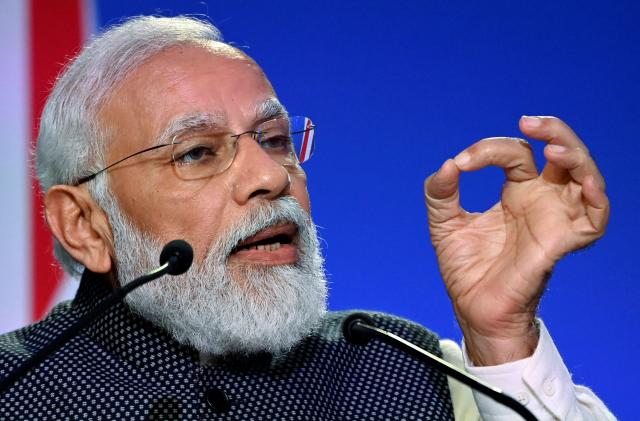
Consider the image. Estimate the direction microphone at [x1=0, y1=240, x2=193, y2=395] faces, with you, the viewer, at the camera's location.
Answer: facing away from the viewer and to the right of the viewer
